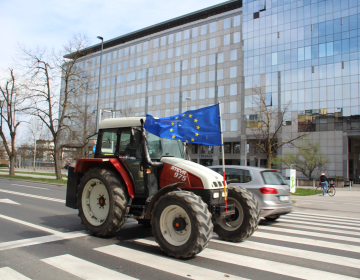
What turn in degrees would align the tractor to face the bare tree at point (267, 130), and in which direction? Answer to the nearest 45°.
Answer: approximately 90° to its left

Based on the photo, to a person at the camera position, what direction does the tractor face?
facing the viewer and to the right of the viewer
